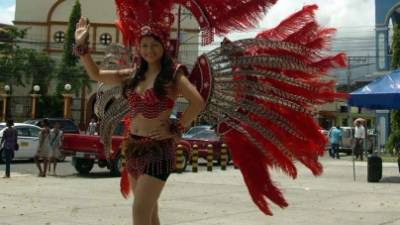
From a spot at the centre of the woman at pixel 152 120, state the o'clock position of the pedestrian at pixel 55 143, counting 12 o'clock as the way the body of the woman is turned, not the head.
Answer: The pedestrian is roughly at 4 o'clock from the woman.

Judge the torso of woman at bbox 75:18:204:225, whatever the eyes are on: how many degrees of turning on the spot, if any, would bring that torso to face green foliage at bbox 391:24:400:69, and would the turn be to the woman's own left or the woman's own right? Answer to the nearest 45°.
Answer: approximately 180°

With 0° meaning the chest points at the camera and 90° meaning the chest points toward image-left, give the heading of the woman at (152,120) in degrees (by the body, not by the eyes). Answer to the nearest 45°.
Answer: approximately 45°

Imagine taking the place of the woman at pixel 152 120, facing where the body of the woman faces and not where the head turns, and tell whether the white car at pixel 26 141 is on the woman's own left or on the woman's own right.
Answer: on the woman's own right

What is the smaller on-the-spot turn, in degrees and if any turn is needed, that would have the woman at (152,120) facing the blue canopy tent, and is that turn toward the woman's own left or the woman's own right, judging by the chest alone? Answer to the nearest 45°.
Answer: approximately 180°

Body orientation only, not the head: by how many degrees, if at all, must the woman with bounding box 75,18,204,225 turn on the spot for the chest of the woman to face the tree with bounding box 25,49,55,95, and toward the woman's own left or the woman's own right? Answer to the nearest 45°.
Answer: approximately 135° to the woman's own right

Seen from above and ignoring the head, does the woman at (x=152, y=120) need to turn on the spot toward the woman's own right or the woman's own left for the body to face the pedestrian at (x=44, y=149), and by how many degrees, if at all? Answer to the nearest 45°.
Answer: approximately 135° to the woman's own right

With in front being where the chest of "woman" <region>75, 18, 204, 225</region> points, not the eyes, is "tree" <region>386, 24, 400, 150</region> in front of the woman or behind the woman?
behind
